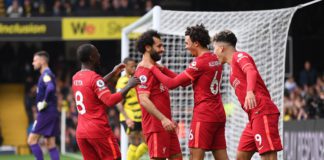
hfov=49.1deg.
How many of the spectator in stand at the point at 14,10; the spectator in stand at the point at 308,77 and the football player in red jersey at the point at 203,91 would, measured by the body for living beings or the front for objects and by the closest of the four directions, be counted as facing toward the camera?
2

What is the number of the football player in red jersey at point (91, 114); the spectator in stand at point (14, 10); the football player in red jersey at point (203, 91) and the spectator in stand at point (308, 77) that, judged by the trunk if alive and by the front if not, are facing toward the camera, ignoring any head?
2

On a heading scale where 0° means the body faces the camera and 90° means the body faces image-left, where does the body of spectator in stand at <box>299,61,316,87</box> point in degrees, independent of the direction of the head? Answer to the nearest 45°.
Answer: approximately 0°

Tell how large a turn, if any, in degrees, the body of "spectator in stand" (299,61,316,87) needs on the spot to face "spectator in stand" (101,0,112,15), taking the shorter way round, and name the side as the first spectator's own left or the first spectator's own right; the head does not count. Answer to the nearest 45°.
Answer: approximately 90° to the first spectator's own right

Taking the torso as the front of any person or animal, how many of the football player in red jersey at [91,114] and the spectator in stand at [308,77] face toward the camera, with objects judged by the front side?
1

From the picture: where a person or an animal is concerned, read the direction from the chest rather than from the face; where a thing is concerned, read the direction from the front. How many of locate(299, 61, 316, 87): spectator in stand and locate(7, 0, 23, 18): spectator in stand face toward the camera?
2

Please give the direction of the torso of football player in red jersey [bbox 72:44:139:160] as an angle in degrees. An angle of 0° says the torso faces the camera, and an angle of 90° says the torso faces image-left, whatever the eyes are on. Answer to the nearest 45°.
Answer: approximately 225°
